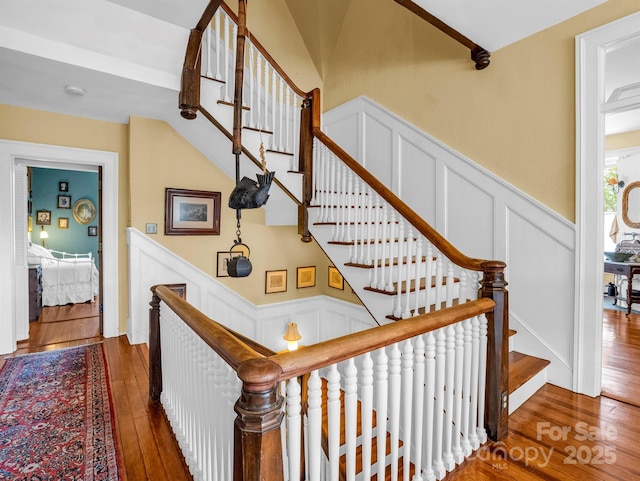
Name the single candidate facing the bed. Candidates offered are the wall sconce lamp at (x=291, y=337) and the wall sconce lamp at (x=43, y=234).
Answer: the wall sconce lamp at (x=43, y=234)

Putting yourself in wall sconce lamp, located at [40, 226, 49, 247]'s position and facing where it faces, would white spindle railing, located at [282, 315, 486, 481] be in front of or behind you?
in front

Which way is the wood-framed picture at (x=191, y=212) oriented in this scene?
toward the camera

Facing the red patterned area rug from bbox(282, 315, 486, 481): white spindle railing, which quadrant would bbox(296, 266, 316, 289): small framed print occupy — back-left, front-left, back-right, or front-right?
front-right

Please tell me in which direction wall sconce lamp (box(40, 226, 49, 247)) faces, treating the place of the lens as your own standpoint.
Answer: facing the viewer

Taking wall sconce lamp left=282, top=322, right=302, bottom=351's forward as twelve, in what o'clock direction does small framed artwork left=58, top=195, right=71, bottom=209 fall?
The small framed artwork is roughly at 4 o'clock from the wall sconce lamp.

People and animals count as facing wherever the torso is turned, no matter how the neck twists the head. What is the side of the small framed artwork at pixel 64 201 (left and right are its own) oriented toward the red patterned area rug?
front

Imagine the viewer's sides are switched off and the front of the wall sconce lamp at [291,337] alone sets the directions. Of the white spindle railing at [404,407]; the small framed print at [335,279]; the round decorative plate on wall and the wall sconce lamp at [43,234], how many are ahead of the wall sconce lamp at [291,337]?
1

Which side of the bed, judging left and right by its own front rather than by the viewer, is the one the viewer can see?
right

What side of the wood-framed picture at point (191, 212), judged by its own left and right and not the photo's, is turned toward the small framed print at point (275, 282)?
left

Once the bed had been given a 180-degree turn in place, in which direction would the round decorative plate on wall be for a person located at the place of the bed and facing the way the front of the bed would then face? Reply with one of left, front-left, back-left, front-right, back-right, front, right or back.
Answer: right

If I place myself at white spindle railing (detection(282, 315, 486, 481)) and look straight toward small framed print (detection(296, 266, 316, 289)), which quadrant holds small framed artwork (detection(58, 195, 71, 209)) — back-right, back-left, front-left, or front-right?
front-left

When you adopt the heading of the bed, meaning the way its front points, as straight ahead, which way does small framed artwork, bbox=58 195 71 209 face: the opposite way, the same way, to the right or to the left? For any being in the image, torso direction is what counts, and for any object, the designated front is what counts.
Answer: to the right
